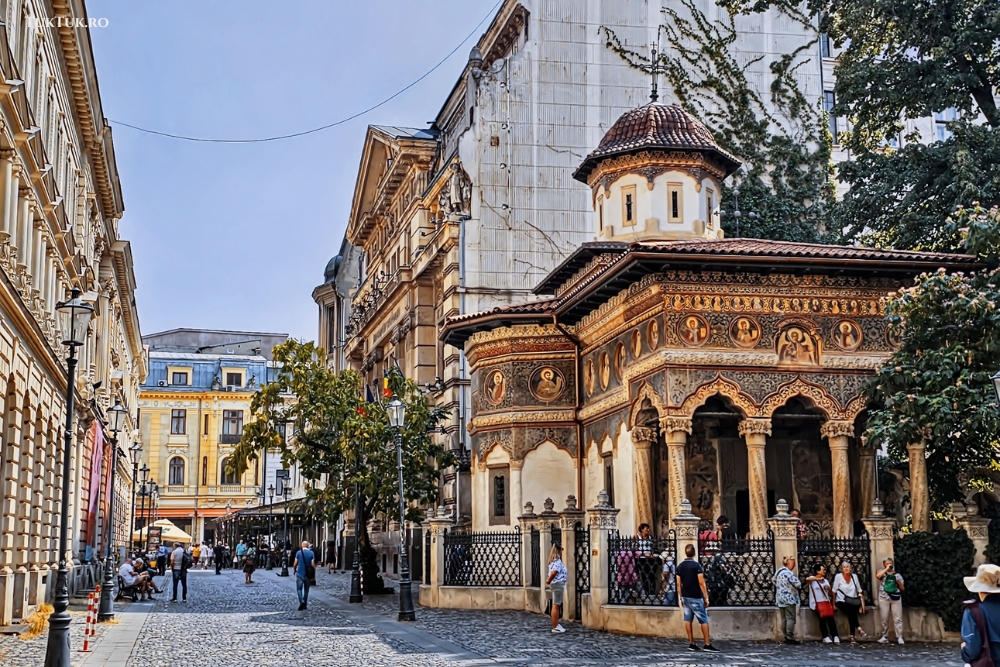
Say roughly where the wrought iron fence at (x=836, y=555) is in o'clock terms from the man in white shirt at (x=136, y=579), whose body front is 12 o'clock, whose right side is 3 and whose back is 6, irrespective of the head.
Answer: The wrought iron fence is roughly at 2 o'clock from the man in white shirt.

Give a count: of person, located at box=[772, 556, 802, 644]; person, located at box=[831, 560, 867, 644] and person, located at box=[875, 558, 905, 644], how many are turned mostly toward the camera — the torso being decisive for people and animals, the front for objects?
2

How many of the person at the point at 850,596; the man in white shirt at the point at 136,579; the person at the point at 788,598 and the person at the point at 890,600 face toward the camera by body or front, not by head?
2

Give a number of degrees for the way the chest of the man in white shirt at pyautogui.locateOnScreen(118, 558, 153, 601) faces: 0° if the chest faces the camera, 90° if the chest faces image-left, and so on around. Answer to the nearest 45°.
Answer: approximately 270°

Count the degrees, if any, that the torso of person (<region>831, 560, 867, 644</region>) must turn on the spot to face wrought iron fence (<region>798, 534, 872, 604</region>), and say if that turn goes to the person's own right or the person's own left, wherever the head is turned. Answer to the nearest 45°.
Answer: approximately 180°

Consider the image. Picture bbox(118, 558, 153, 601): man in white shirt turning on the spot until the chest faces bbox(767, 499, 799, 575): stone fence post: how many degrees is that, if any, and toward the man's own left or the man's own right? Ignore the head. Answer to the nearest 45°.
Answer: approximately 45° to the man's own right
